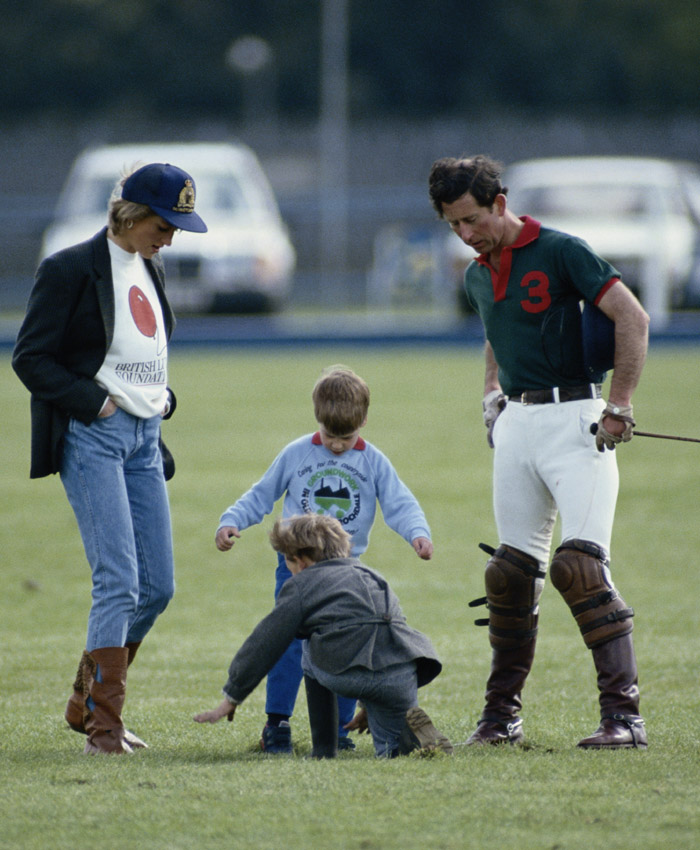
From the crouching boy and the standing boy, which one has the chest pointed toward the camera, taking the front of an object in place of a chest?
the standing boy

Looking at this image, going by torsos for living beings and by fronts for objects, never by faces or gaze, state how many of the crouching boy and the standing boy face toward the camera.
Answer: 1

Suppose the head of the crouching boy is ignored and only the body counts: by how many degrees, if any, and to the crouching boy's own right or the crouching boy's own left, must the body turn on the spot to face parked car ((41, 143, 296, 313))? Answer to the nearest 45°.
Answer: approximately 45° to the crouching boy's own right

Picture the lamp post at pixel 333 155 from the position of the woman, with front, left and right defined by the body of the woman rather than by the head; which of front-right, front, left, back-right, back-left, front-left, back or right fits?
back-left

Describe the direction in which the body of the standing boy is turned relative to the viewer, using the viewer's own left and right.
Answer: facing the viewer

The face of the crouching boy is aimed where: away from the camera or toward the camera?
away from the camera

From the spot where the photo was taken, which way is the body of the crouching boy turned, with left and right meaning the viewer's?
facing away from the viewer and to the left of the viewer

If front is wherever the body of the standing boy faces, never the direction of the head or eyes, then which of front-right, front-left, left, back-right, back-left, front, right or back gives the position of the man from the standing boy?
left

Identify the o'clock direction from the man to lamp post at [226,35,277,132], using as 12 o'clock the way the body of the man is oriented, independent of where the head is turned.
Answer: The lamp post is roughly at 4 o'clock from the man.

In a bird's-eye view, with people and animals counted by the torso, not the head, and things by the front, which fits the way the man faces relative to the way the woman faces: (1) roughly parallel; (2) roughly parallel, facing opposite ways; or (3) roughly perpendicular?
roughly perpendicular

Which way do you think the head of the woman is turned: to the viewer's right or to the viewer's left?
to the viewer's right

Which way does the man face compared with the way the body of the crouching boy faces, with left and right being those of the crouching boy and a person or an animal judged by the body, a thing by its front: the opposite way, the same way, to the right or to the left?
to the left

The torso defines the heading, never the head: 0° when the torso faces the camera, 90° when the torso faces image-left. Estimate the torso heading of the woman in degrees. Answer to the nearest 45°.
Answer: approximately 315°

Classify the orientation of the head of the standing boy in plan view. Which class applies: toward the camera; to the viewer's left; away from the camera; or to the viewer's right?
toward the camera

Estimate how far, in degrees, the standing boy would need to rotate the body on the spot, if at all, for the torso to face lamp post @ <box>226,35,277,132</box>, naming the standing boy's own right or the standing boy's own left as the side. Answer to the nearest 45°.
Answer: approximately 180°
